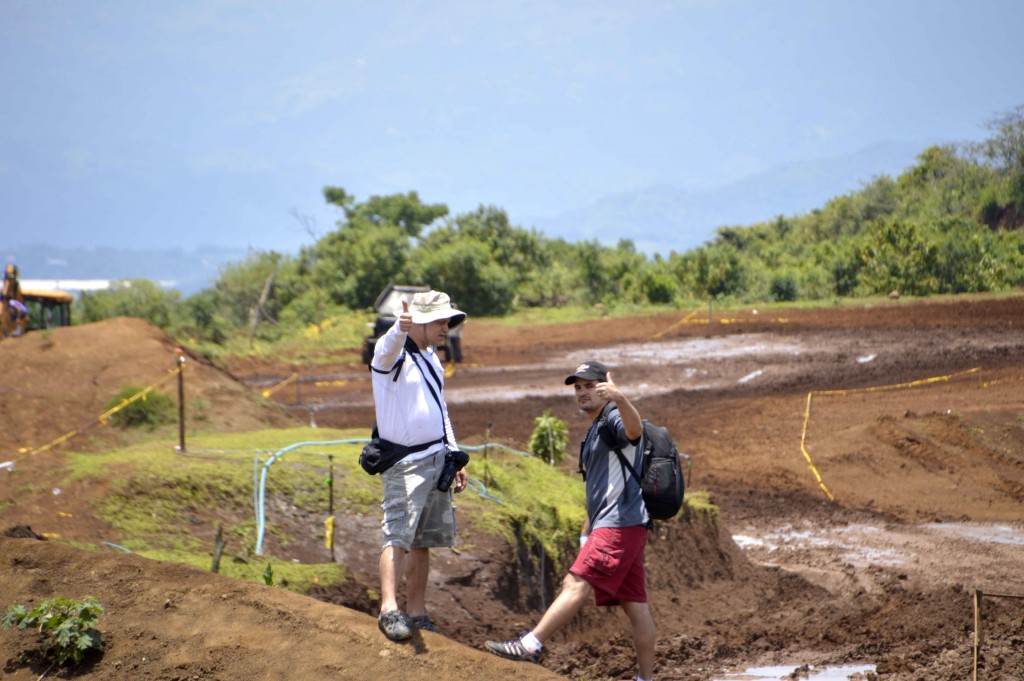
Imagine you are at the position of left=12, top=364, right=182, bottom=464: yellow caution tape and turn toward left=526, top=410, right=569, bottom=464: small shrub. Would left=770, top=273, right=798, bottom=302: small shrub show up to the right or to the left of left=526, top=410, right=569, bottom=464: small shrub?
left

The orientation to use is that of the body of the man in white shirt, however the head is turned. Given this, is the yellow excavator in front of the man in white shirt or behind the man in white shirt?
behind

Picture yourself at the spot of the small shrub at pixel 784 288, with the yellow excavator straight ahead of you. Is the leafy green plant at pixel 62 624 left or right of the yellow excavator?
left

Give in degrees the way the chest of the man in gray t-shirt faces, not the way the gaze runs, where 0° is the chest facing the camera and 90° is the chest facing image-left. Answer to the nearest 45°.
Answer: approximately 90°

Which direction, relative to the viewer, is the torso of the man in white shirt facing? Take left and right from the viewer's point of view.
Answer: facing the viewer and to the right of the viewer

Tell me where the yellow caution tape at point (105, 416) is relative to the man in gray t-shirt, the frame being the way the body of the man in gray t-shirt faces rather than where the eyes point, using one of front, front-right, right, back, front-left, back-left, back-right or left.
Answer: front-right

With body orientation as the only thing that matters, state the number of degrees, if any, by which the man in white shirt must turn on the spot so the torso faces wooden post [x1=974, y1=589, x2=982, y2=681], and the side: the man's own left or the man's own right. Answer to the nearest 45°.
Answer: approximately 45° to the man's own left

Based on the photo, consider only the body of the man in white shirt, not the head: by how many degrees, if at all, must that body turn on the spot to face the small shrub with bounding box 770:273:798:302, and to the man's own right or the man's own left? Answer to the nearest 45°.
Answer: approximately 90° to the man's own left
